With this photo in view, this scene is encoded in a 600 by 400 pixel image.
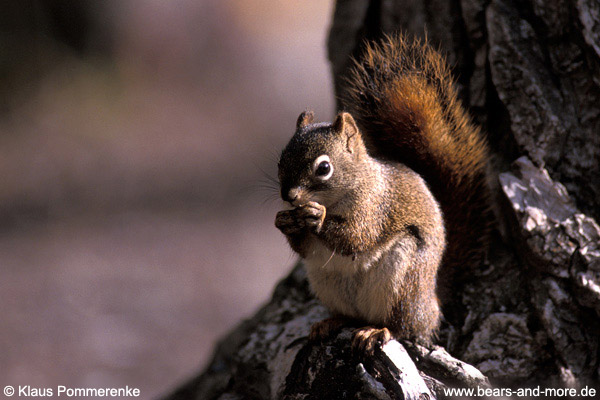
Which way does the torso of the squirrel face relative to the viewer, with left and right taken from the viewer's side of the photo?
facing the viewer and to the left of the viewer
